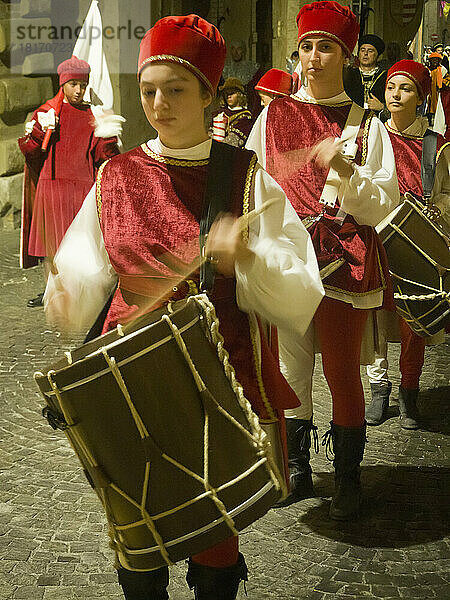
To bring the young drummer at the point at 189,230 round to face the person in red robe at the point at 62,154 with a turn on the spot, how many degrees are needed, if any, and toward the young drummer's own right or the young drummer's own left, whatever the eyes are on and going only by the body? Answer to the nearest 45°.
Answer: approximately 180°

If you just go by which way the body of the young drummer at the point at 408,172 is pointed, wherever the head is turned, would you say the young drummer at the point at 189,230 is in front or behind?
in front

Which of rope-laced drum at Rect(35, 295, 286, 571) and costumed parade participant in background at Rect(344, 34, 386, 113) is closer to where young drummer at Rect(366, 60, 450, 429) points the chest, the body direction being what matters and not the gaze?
the rope-laced drum

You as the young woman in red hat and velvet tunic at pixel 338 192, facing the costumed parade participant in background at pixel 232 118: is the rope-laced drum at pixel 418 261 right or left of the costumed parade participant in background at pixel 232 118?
right

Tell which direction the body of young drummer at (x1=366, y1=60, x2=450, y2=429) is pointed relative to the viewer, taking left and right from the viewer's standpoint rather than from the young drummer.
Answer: facing the viewer and to the left of the viewer

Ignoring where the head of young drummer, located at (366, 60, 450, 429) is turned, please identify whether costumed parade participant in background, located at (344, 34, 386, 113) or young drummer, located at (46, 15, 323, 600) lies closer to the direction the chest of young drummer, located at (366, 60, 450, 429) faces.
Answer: the young drummer

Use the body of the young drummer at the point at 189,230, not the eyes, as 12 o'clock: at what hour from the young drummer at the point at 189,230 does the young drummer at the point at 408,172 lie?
the young drummer at the point at 408,172 is roughly at 7 o'clock from the young drummer at the point at 189,230.

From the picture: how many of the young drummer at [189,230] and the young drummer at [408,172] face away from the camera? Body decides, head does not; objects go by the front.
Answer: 0

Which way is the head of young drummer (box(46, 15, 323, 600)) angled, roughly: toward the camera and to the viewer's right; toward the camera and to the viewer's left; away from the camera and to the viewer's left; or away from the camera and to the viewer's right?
toward the camera and to the viewer's left

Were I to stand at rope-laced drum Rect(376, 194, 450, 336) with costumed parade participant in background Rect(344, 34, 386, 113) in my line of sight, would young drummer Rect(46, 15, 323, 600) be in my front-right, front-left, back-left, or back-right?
back-left

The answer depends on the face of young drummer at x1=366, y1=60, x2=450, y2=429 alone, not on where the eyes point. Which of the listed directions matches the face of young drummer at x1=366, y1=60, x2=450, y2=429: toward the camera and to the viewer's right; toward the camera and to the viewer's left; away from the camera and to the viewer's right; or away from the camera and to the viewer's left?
toward the camera and to the viewer's left

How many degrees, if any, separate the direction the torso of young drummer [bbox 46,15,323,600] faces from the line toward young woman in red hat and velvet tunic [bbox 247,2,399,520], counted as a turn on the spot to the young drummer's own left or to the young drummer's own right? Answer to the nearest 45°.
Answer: approximately 135° to the young drummer's own left

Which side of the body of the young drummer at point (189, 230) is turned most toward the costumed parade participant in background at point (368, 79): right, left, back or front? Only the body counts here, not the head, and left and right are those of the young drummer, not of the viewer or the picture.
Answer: back

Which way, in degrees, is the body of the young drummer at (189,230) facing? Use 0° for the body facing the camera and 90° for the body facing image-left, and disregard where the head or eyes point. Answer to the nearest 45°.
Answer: approximately 0°

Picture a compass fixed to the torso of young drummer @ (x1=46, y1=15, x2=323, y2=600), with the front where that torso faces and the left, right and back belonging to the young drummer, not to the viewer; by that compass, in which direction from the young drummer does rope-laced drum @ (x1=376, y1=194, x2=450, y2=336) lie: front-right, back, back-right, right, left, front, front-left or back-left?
back-left
